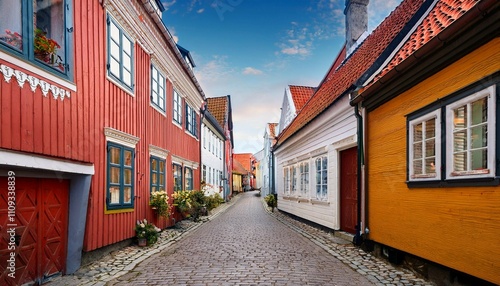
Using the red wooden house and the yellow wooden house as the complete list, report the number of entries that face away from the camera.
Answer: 0

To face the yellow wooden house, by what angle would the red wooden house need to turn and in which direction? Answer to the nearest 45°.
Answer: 0° — it already faces it

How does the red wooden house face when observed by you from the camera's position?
facing the viewer and to the right of the viewer

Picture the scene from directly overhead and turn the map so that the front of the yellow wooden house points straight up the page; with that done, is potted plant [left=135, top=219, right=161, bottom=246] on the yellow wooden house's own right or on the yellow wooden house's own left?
on the yellow wooden house's own right

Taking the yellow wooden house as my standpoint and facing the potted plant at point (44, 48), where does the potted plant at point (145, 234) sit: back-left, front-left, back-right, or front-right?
front-right
